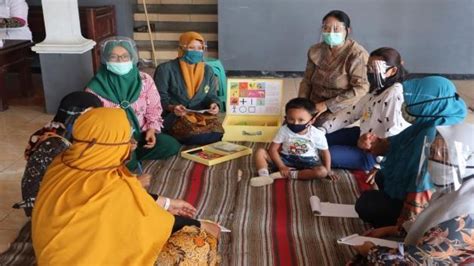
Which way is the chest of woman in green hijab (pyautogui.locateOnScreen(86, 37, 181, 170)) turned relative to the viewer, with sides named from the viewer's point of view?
facing the viewer

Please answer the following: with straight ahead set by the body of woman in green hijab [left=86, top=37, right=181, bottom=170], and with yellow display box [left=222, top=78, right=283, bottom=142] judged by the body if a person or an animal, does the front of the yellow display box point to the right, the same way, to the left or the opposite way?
the same way

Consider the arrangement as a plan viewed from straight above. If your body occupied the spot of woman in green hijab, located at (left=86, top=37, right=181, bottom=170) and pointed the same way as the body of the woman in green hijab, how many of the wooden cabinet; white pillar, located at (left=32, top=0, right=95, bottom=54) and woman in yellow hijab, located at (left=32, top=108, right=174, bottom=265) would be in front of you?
1

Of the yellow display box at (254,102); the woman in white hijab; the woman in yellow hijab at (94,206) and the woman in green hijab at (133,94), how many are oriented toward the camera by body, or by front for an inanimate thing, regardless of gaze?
2

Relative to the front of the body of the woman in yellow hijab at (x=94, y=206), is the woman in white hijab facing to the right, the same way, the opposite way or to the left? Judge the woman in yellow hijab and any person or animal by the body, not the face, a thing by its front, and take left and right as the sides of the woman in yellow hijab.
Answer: to the left

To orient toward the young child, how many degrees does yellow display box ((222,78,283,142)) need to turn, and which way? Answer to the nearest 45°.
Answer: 0° — it already faces them

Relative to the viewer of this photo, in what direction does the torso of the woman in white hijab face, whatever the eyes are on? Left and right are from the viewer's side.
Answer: facing to the left of the viewer

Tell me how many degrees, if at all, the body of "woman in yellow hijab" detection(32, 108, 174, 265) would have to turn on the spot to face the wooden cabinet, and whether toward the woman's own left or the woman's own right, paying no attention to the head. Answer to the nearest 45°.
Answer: approximately 45° to the woman's own left

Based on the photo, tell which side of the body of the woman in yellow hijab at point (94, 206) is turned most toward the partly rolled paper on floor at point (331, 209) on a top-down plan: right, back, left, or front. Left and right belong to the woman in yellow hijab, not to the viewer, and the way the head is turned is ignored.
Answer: front

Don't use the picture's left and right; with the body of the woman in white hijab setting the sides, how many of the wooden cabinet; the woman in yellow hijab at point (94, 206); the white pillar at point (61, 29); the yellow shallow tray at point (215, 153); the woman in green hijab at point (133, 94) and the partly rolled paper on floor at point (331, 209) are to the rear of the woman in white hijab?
0

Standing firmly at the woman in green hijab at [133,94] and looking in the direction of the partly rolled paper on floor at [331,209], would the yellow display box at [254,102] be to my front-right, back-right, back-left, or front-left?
front-left

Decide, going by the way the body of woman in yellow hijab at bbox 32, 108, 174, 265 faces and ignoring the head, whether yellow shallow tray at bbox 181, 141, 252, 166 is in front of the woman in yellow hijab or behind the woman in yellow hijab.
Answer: in front

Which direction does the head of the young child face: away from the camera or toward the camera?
toward the camera

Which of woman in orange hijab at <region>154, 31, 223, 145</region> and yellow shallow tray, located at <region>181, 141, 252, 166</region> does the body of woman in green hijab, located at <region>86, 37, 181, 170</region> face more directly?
the yellow shallow tray

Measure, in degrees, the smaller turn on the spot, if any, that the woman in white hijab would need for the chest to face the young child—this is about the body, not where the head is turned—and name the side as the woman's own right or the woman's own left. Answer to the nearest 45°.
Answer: approximately 45° to the woman's own right

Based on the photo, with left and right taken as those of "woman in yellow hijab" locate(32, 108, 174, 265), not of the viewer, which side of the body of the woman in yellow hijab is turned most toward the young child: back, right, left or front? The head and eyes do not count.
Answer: front

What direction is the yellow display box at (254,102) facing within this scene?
toward the camera

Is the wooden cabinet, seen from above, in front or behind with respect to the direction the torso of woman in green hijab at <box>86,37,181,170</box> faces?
behind
